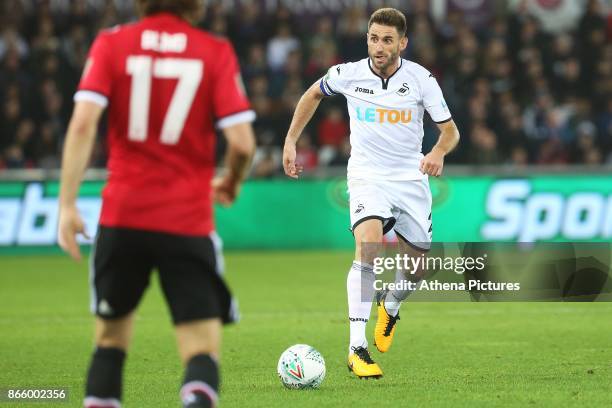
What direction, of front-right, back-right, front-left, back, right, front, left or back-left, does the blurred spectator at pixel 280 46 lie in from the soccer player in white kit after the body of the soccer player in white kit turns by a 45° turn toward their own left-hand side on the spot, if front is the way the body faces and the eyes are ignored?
back-left

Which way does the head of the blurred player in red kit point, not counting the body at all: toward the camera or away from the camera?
away from the camera

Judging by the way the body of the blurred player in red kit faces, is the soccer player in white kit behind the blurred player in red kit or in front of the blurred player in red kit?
in front

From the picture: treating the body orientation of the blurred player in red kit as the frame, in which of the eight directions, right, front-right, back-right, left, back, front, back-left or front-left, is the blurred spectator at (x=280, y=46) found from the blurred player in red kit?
front

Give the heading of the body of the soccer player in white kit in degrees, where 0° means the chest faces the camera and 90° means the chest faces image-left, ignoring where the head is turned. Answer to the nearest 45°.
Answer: approximately 0°

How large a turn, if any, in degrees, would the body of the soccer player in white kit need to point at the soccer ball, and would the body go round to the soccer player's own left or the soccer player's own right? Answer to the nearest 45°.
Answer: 0° — they already face it

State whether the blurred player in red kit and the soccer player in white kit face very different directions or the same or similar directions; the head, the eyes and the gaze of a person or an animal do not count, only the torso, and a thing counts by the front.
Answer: very different directions

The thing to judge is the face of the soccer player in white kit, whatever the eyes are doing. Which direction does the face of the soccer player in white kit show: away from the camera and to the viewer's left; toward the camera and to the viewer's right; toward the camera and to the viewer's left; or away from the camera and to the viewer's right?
toward the camera and to the viewer's left

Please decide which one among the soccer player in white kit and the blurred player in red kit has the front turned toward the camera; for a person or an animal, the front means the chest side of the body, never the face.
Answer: the soccer player in white kit

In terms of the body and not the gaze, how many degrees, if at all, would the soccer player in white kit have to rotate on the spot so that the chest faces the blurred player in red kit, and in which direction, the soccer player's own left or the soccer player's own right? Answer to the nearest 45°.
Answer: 0° — they already face them

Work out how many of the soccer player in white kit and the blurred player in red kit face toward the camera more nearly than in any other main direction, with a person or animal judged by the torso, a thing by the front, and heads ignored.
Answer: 1

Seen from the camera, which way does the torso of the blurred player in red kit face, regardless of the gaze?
away from the camera
